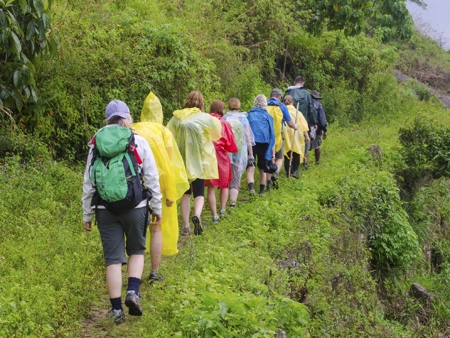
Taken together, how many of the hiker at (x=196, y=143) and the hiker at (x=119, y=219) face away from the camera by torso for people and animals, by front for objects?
2

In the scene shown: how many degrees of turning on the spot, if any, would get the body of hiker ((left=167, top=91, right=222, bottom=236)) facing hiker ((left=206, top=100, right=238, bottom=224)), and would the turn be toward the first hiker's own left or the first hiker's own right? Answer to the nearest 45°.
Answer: approximately 45° to the first hiker's own right

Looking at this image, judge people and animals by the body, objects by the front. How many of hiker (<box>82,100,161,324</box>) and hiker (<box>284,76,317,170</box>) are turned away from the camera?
2

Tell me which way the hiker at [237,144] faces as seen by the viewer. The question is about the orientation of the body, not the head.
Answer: away from the camera

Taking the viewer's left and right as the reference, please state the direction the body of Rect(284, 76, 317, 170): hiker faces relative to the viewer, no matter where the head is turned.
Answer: facing away from the viewer

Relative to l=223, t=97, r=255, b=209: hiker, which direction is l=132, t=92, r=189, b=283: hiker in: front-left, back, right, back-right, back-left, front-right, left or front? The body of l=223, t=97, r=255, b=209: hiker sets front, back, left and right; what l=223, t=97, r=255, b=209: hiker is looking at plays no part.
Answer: back

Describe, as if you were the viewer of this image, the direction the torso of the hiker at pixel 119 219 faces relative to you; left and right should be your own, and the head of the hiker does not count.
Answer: facing away from the viewer

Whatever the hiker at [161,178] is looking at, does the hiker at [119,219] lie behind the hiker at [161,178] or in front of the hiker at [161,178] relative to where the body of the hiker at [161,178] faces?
behind

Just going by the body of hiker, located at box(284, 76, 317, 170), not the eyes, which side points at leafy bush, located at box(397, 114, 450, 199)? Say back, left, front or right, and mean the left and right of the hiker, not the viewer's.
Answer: right

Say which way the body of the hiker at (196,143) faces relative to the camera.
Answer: away from the camera

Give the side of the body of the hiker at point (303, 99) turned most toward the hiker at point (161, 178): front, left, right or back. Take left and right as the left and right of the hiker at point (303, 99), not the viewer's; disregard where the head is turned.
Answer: back
